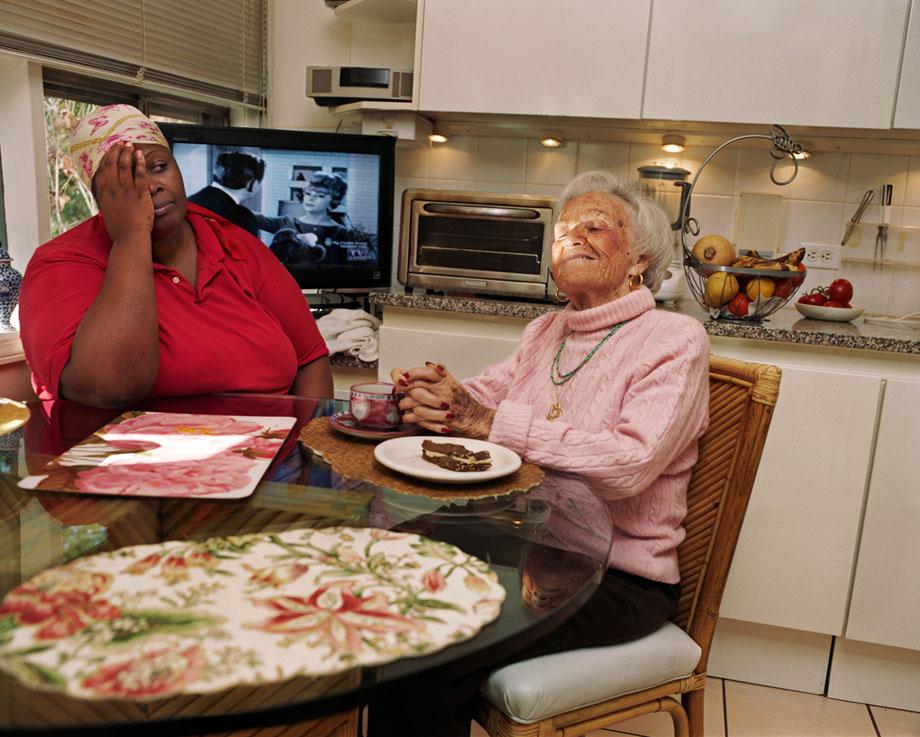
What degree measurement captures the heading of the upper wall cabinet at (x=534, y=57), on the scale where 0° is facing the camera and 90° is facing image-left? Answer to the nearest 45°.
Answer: approximately 0°

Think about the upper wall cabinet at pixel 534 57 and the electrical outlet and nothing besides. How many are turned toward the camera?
2

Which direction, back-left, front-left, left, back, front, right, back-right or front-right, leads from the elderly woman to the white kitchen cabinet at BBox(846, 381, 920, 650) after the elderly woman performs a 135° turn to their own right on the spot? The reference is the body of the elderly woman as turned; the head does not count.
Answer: front-right

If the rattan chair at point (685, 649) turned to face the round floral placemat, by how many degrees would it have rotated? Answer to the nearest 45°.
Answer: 0° — it already faces it

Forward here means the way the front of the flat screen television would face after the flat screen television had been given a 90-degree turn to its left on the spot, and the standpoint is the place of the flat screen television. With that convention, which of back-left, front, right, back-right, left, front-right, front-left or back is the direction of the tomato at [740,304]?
front-right

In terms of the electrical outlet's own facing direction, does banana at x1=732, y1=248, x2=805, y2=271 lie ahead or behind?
ahead

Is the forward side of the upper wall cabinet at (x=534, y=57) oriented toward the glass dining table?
yes

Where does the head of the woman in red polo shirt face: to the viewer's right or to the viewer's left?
to the viewer's right
